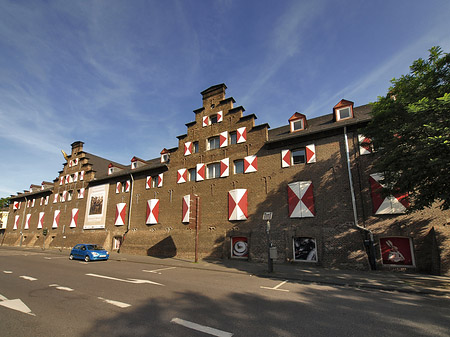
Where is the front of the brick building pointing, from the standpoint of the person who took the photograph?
facing the viewer and to the left of the viewer

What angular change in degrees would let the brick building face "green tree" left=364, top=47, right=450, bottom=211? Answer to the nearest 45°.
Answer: approximately 90° to its left
